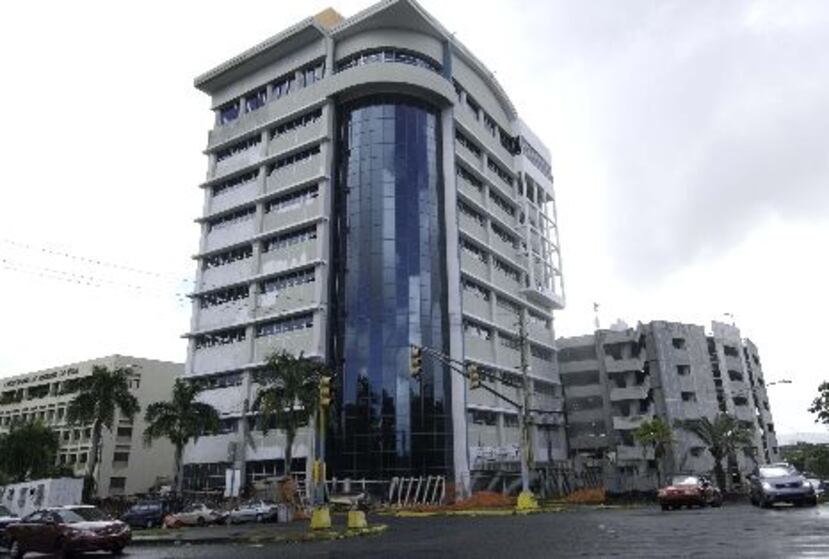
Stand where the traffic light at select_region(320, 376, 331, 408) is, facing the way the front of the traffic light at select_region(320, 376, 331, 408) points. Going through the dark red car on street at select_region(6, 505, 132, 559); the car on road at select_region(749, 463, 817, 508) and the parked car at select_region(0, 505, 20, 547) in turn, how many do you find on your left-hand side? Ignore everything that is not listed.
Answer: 1

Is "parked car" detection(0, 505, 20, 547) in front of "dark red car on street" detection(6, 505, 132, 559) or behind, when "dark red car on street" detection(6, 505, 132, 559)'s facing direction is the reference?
behind

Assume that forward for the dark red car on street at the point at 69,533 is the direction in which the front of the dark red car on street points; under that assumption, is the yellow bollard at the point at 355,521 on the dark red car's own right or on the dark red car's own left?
on the dark red car's own left

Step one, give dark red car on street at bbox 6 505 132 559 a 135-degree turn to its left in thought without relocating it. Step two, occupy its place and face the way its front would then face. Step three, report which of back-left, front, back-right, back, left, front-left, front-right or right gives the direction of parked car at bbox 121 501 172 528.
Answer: front

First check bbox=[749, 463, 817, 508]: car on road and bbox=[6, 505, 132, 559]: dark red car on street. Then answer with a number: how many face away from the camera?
0

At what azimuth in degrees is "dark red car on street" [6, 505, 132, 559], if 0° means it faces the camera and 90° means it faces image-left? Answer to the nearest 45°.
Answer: approximately 315°

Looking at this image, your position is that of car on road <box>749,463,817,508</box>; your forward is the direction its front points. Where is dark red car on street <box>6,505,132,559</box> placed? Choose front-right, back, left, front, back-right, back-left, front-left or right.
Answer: right

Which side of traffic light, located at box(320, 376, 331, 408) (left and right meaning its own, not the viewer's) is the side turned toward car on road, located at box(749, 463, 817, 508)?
left
